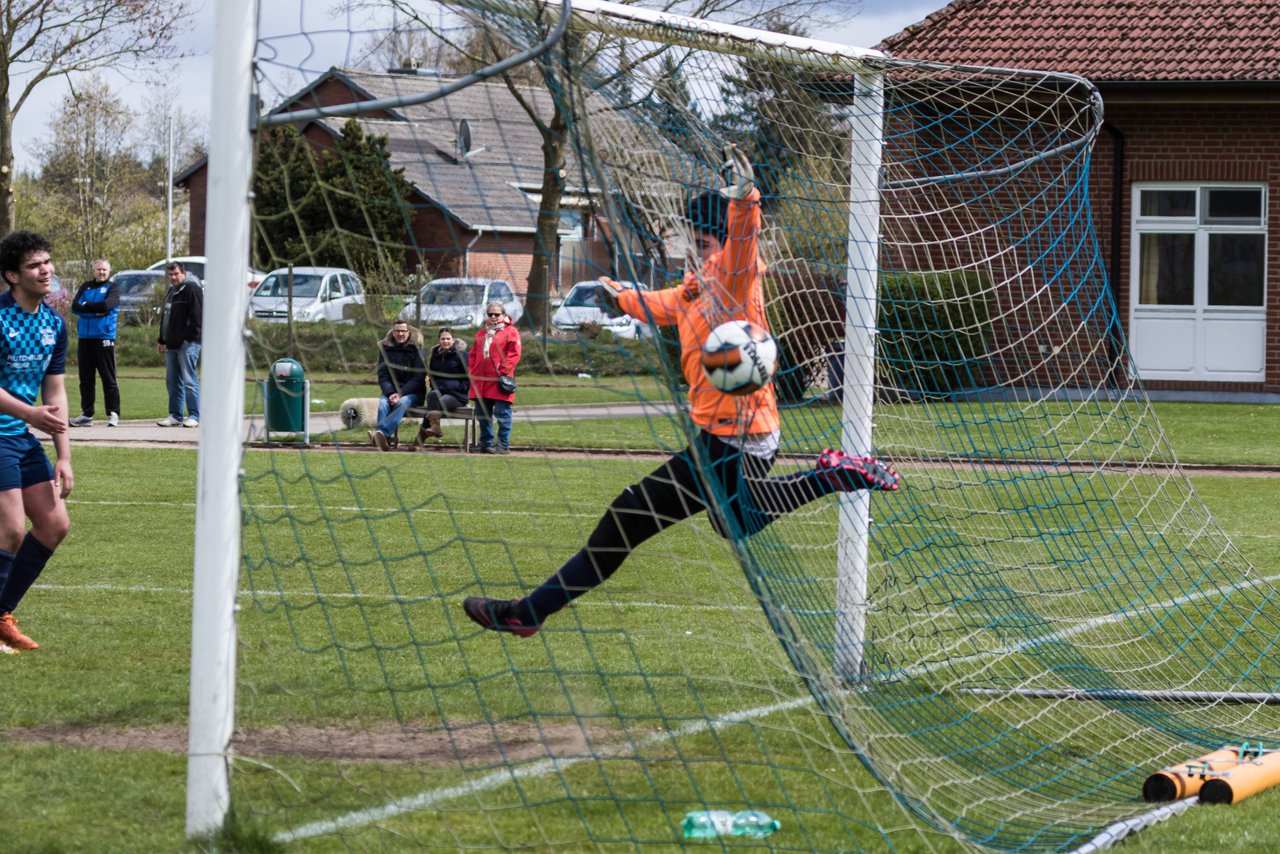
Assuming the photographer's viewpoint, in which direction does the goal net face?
facing away from the viewer and to the left of the viewer

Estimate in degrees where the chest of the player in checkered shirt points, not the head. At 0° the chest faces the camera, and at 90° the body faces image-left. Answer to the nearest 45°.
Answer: approximately 315°

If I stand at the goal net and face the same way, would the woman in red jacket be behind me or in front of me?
in front

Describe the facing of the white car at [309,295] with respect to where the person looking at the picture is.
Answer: facing the viewer and to the left of the viewer

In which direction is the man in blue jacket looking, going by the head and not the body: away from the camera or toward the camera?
toward the camera

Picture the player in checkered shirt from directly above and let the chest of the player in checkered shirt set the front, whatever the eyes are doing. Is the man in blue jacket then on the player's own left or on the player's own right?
on the player's own left

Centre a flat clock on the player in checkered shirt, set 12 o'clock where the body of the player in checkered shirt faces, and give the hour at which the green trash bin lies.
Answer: The green trash bin is roughly at 8 o'clock from the player in checkered shirt.

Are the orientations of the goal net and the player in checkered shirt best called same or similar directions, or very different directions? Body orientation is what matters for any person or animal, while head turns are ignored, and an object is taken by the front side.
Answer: very different directions

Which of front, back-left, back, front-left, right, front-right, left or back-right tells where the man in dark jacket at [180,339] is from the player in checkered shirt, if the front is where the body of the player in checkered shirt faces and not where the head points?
back-left

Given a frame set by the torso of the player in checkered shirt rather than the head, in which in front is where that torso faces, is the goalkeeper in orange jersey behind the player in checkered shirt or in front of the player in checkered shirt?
in front
